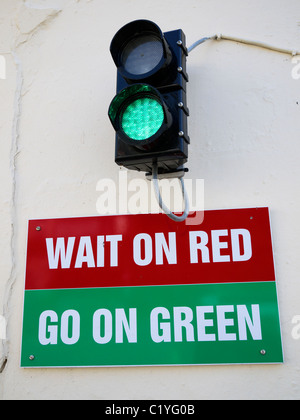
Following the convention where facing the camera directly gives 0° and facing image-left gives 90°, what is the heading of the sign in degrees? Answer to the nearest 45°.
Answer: approximately 0°

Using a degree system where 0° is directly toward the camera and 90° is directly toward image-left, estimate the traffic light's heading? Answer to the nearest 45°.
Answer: approximately 45°
